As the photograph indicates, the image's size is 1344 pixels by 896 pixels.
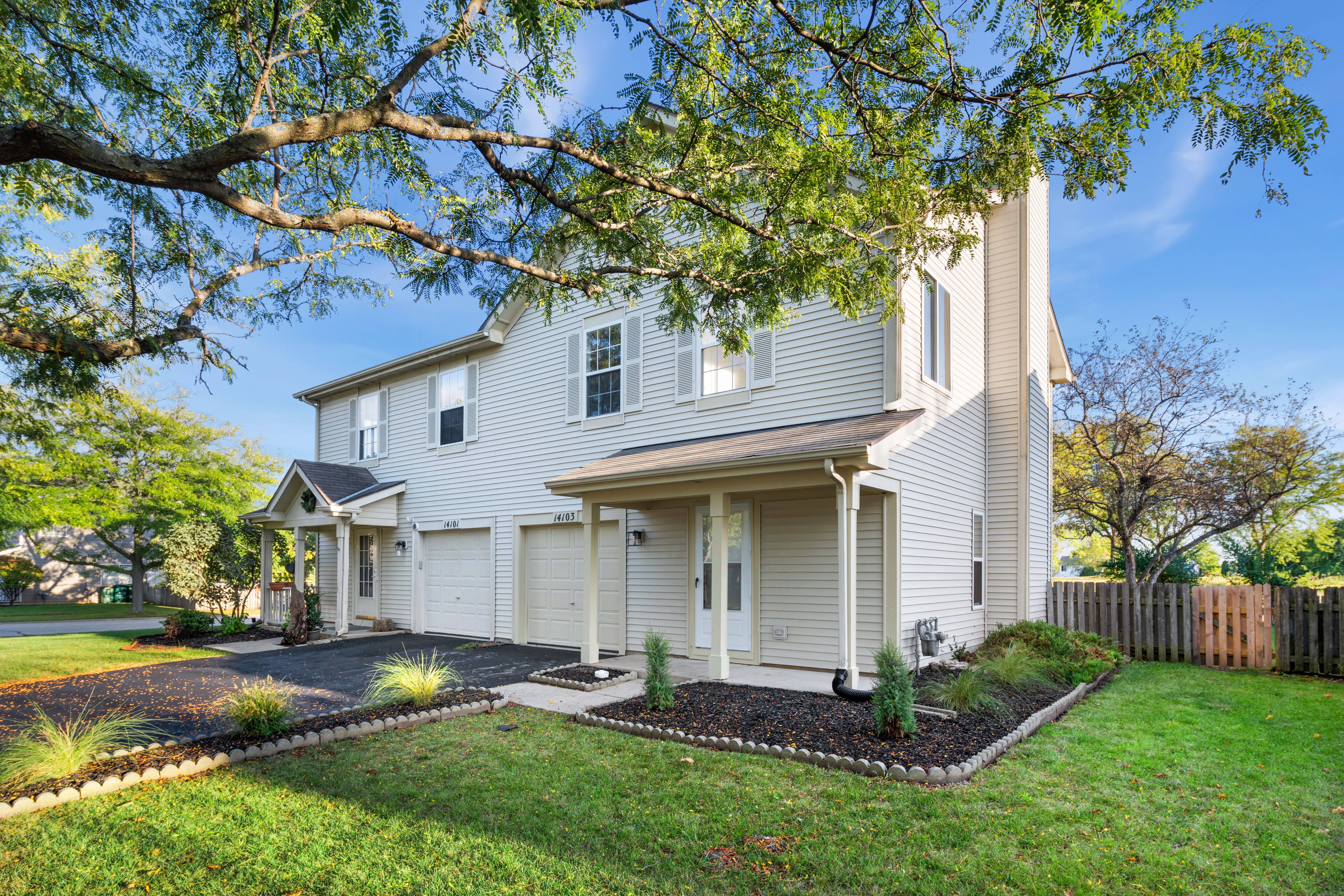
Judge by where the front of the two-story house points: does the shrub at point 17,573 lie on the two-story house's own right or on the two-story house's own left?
on the two-story house's own right

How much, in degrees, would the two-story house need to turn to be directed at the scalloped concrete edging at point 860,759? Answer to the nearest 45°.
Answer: approximately 45° to its left

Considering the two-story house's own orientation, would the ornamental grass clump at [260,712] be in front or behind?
in front

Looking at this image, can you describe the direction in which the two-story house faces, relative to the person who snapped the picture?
facing the viewer and to the left of the viewer

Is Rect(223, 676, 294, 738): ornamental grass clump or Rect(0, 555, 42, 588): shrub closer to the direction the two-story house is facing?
the ornamental grass clump

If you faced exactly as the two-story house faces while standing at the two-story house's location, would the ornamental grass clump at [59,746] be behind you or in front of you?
in front
